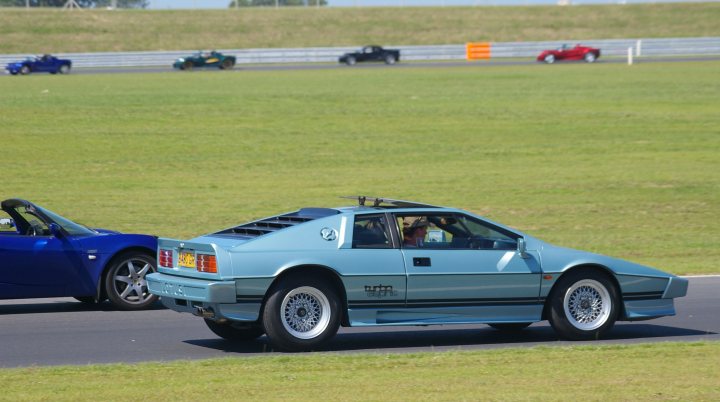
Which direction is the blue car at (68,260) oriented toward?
to the viewer's right

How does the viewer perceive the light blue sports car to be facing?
facing to the right of the viewer

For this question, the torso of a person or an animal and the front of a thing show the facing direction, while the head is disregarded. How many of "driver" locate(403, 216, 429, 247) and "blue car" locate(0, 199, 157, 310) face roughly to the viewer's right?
2

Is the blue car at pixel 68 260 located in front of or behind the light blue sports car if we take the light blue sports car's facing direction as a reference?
behind

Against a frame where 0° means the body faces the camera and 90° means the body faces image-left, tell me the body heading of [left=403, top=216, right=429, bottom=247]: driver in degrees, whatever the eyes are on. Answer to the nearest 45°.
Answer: approximately 270°

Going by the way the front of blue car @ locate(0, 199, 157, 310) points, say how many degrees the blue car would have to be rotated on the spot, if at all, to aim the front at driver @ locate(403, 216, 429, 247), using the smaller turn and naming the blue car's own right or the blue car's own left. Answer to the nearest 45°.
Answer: approximately 45° to the blue car's own right

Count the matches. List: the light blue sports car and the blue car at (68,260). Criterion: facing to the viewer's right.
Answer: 2

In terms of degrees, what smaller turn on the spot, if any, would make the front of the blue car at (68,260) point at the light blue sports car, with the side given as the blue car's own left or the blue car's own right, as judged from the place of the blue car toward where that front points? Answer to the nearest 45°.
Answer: approximately 45° to the blue car's own right
